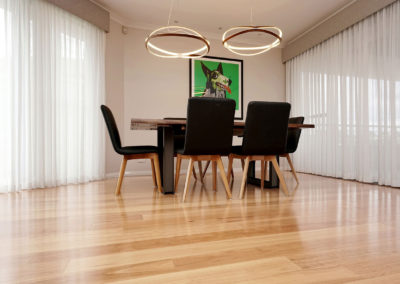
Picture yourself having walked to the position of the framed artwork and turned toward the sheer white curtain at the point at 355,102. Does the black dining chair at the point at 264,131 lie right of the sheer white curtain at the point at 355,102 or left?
right

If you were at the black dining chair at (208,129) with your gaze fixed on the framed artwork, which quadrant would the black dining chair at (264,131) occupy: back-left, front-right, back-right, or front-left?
front-right

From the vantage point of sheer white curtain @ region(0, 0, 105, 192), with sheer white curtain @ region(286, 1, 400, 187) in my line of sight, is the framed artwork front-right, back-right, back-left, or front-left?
front-left

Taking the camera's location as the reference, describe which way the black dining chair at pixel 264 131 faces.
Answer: facing away from the viewer and to the left of the viewer

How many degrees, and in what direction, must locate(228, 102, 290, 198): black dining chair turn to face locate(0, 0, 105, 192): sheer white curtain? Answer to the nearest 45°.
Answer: approximately 45° to its left

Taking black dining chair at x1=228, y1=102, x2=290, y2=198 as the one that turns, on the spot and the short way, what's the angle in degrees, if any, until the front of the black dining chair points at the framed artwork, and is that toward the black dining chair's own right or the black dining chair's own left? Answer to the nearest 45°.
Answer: approximately 45° to the black dining chair's own right

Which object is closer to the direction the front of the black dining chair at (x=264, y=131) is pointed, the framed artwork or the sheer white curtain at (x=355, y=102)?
the framed artwork

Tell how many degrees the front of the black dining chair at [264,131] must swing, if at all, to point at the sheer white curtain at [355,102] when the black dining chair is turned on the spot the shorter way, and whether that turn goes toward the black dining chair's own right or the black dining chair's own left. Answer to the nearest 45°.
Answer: approximately 90° to the black dining chair's own right
